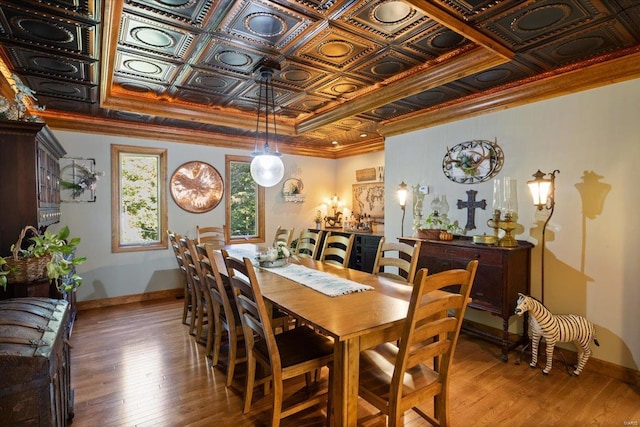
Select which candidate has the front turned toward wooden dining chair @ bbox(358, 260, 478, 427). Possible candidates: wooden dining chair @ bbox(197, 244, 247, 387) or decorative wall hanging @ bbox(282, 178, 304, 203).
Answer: the decorative wall hanging

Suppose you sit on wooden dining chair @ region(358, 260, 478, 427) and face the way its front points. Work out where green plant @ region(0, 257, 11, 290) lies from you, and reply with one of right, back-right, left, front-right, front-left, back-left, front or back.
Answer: front-left

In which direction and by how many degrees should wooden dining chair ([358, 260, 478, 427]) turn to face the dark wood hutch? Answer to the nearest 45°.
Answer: approximately 45° to its left

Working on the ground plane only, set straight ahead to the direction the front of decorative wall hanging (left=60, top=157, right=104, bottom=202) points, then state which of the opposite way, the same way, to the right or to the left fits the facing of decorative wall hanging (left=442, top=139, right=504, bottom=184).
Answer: to the right

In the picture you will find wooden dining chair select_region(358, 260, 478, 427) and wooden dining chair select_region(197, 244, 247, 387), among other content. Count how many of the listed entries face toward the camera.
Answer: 0

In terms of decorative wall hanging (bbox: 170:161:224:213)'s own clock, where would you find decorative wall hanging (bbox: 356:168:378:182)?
decorative wall hanging (bbox: 356:168:378:182) is roughly at 9 o'clock from decorative wall hanging (bbox: 170:161:224:213).

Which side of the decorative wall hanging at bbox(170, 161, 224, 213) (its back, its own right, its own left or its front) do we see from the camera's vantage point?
front

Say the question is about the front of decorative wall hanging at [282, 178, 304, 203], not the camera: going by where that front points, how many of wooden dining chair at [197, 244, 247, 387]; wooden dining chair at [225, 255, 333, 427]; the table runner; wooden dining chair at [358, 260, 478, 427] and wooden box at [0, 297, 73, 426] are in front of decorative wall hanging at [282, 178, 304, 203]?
5

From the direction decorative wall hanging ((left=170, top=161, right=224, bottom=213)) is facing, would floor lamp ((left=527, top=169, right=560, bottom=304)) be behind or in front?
in front

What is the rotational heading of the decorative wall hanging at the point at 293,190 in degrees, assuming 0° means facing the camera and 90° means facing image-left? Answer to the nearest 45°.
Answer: approximately 0°

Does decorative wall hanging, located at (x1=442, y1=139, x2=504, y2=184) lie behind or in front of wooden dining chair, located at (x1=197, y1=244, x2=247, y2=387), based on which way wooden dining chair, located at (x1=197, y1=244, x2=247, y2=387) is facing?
in front

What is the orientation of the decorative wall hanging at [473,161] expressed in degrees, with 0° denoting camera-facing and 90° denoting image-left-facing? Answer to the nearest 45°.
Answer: approximately 45°

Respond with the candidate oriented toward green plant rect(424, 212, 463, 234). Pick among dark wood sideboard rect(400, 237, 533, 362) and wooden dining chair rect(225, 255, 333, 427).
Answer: the wooden dining chair

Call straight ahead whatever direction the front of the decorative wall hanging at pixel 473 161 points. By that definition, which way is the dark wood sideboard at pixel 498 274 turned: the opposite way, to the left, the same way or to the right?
the same way

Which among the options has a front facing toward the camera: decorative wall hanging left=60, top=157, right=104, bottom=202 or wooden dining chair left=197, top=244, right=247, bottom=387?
the decorative wall hanging

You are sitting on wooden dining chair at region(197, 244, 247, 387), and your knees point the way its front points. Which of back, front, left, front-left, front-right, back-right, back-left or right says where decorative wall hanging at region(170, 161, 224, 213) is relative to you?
front-left
